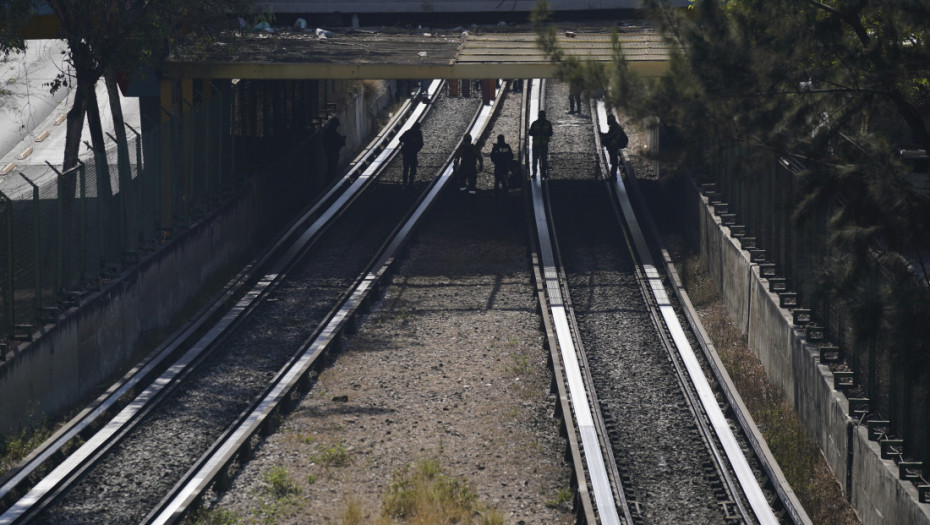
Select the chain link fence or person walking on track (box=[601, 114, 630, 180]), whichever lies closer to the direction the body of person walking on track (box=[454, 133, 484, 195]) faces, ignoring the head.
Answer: the chain link fence

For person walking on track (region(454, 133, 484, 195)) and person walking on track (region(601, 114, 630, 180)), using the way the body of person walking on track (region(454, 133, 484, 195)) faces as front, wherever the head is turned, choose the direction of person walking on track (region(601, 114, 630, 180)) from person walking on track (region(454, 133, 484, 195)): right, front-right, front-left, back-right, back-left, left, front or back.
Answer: left

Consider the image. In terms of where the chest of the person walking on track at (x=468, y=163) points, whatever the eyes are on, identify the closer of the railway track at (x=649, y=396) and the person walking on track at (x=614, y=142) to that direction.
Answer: the railway track

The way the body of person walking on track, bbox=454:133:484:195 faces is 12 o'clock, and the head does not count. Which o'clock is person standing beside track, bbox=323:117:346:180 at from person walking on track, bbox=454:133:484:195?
person standing beside track, bbox=323:117:346:180 is roughly at 4 o'clock from person walking on track, bbox=454:133:484:195.

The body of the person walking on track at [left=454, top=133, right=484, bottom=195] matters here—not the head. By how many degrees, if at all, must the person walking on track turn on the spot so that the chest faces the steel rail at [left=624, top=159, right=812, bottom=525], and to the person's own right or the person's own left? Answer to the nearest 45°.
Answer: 0° — they already face it

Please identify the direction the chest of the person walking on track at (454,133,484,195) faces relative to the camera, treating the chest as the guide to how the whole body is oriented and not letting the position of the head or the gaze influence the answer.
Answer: toward the camera

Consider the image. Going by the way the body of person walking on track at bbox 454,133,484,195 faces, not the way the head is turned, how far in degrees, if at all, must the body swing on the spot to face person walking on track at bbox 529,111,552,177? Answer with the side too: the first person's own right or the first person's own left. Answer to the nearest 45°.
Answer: approximately 90° to the first person's own left

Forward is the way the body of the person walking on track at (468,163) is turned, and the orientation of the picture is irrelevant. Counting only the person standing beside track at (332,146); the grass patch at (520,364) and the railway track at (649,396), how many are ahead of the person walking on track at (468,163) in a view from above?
2

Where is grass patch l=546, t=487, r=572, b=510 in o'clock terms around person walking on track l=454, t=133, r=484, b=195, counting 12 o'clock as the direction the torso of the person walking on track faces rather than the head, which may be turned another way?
The grass patch is roughly at 12 o'clock from the person walking on track.

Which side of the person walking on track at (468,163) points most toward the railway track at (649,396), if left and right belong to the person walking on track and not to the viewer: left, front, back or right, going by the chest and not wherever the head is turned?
front

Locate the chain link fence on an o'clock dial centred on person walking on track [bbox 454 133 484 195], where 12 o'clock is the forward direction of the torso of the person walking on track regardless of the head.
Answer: The chain link fence is roughly at 1 o'clock from the person walking on track.

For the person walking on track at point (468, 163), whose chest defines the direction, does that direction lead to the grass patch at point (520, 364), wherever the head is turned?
yes
